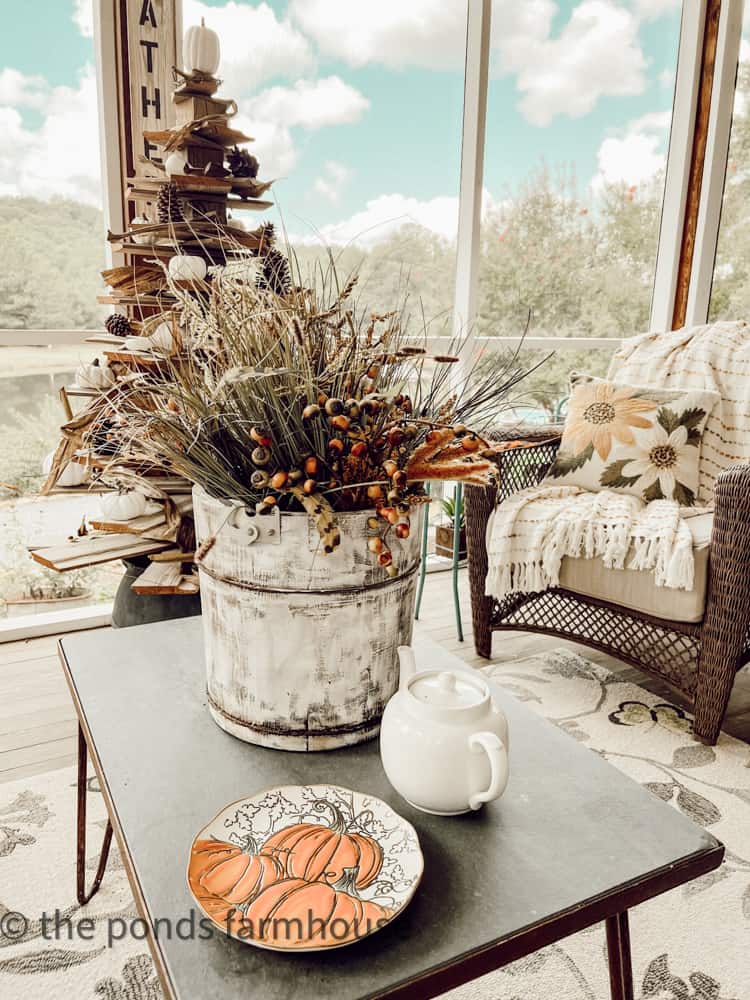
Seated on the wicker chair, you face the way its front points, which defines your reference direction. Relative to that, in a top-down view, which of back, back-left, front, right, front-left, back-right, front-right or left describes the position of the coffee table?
front-left

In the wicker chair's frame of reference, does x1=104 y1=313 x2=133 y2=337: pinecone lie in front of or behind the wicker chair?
in front

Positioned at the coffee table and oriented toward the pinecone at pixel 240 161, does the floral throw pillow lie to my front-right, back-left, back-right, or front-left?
front-right

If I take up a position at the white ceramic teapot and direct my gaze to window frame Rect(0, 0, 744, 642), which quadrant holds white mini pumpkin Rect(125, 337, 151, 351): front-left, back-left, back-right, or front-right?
front-left

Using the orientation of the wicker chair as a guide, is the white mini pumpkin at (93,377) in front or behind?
in front

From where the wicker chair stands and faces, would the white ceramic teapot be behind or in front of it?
in front

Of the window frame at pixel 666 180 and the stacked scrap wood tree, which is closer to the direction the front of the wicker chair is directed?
the stacked scrap wood tree

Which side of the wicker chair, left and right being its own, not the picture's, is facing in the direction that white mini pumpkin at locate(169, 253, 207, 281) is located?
front

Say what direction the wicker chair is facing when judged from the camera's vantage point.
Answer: facing the viewer and to the left of the viewer
